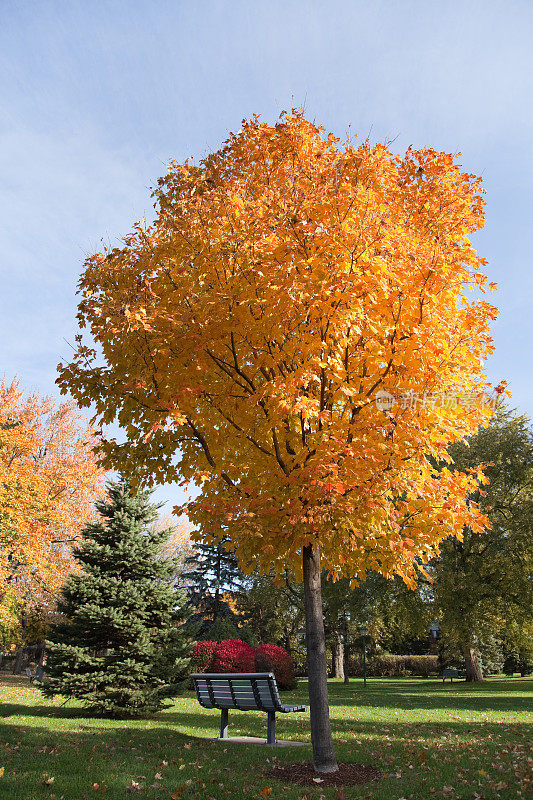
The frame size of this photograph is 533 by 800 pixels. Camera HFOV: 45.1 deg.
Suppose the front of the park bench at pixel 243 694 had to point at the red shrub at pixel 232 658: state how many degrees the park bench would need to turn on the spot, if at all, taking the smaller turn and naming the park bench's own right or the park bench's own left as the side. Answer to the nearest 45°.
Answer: approximately 45° to the park bench's own left

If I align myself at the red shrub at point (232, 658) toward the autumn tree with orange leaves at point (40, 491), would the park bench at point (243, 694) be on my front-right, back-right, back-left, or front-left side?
back-left

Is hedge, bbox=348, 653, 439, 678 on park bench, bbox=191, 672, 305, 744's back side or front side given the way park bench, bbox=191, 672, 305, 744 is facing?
on the front side

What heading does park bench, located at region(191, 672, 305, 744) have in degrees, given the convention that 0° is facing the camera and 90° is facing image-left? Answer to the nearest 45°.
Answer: approximately 225°

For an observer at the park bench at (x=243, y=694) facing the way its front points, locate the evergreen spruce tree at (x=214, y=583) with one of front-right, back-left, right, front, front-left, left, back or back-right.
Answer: front-left

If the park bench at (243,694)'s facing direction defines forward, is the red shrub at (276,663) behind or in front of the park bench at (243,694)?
in front

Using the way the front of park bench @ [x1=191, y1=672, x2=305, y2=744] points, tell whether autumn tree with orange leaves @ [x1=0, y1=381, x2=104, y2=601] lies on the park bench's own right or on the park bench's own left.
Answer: on the park bench's own left

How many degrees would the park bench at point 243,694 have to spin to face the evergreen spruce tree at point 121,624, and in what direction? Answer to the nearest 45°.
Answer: approximately 90° to its left

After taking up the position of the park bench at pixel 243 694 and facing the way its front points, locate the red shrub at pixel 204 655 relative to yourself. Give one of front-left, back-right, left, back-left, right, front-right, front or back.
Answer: front-left
